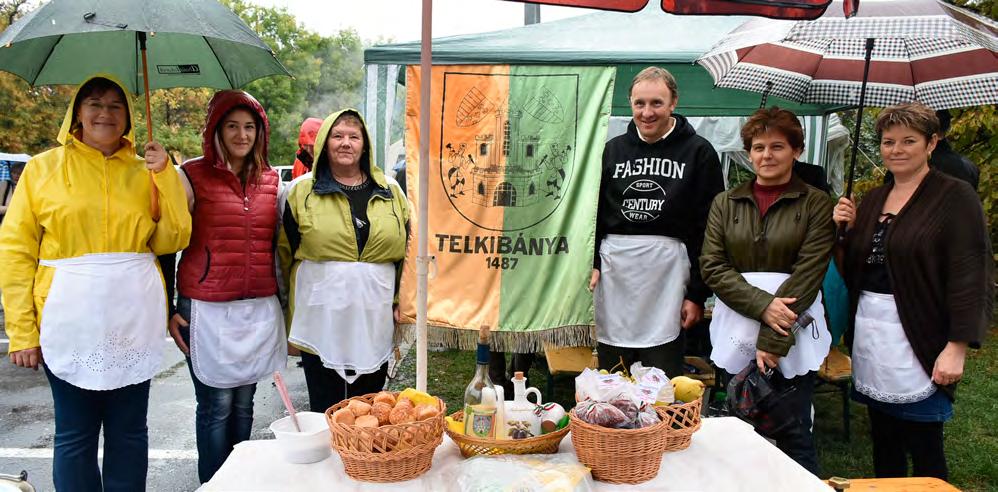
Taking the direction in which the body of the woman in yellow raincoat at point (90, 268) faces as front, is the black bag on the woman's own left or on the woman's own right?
on the woman's own left

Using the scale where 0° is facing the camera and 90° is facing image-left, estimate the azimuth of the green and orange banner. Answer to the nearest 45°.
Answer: approximately 0°

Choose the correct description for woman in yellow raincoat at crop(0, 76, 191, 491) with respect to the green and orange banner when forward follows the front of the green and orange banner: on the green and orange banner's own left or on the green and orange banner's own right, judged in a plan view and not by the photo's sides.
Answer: on the green and orange banner's own right
